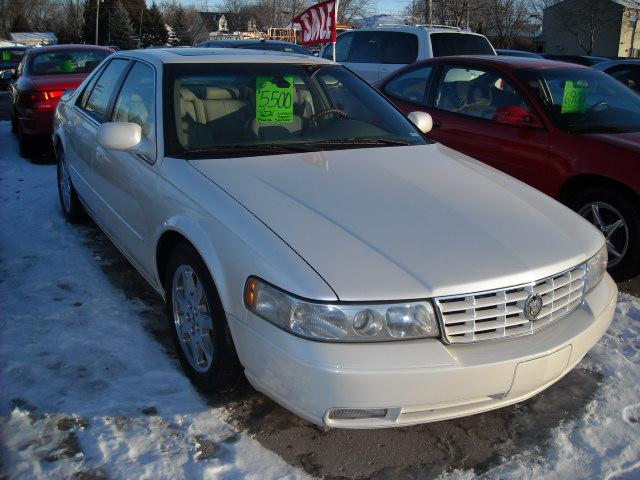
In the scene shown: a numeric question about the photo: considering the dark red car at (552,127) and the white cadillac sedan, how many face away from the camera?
0

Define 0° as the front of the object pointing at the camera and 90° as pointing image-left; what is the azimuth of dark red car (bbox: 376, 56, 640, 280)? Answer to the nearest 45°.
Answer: approximately 315°

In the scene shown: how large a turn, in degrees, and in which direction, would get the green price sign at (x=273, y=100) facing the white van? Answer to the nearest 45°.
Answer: approximately 180°

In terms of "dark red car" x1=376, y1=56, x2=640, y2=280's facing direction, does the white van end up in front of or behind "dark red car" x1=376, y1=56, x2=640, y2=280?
behind

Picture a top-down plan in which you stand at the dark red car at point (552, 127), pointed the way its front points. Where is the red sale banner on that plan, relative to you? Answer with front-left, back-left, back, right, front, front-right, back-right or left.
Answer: back

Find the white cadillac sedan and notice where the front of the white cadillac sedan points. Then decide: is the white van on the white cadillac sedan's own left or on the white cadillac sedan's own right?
on the white cadillac sedan's own left

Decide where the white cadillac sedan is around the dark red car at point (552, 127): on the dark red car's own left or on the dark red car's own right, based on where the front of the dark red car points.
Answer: on the dark red car's own right

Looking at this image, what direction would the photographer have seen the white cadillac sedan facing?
facing the viewer and to the right of the viewer

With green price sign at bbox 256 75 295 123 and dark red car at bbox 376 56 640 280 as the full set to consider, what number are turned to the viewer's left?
0

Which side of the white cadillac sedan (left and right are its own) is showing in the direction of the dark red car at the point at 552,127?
left
